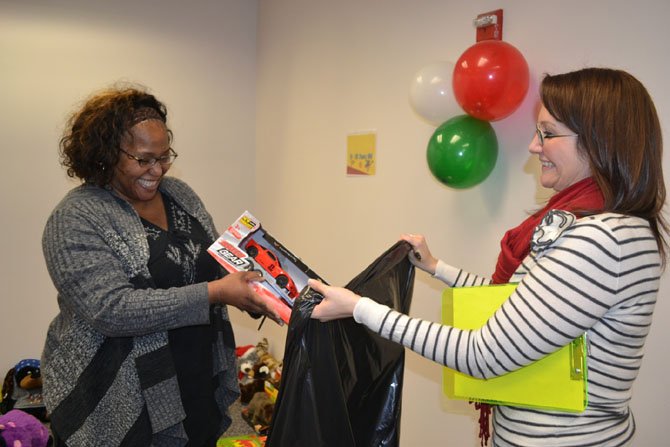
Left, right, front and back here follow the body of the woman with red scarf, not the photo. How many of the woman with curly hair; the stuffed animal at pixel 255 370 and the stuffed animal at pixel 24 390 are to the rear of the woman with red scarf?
0

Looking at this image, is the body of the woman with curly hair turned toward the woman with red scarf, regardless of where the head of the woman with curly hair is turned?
yes

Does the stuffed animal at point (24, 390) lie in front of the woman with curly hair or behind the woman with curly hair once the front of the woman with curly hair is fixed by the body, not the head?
behind

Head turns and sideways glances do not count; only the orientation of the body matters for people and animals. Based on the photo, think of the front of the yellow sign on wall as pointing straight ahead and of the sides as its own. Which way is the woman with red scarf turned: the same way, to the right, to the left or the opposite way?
to the right

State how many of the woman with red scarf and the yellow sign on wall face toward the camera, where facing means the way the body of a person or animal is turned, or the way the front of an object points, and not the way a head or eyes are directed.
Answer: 1

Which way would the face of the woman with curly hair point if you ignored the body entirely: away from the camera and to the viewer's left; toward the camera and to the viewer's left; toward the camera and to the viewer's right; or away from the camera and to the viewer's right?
toward the camera and to the viewer's right

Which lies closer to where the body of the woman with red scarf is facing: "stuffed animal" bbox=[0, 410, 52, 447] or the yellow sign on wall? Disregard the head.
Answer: the stuffed animal

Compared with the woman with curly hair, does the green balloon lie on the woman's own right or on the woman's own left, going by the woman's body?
on the woman's own left

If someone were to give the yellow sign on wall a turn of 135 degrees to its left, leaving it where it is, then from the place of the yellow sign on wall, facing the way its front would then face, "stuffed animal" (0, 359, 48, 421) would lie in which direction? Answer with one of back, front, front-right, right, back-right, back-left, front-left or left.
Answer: back-left

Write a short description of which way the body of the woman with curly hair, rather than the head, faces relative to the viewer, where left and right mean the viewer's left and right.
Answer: facing the viewer and to the right of the viewer

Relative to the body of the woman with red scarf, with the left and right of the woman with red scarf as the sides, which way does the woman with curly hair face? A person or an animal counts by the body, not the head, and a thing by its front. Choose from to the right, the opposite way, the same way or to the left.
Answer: the opposite way

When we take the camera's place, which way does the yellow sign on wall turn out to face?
facing the viewer

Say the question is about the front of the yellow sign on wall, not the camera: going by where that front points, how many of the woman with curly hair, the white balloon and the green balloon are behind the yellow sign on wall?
0

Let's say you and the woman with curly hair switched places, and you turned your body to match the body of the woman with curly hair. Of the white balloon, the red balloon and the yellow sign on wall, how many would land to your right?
0

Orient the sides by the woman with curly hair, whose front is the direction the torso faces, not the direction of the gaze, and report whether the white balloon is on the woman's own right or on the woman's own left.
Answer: on the woman's own left

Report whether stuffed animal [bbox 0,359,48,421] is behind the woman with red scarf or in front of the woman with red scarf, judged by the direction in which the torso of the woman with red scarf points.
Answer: in front

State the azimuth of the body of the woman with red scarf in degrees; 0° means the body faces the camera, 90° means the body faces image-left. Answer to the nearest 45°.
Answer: approximately 90°
